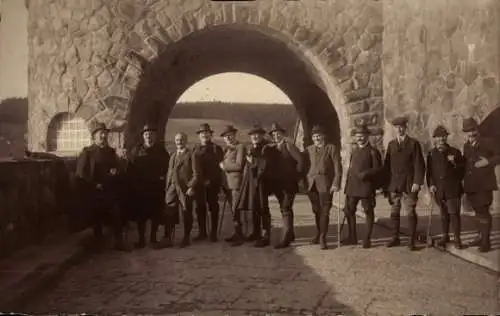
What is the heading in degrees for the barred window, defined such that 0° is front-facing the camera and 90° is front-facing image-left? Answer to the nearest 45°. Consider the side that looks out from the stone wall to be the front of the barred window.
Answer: approximately 0°

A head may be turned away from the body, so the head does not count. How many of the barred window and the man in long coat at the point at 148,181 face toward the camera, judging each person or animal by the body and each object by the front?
2

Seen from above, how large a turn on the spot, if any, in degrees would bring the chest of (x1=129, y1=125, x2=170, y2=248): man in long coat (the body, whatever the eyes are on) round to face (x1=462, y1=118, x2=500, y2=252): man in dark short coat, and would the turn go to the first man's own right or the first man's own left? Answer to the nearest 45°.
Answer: approximately 45° to the first man's own left

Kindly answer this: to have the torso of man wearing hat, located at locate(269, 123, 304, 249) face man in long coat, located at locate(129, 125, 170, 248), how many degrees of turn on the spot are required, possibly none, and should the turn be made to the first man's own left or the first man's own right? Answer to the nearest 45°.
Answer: approximately 45° to the first man's own right

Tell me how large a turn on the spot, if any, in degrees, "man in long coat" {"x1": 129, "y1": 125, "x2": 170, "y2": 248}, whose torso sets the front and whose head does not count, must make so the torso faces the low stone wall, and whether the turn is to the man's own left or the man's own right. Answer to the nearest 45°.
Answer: approximately 45° to the man's own right

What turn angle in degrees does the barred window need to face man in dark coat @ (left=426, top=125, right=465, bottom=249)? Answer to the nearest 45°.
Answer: approximately 45° to its left

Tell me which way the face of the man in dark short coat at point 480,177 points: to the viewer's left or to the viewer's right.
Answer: to the viewer's left
